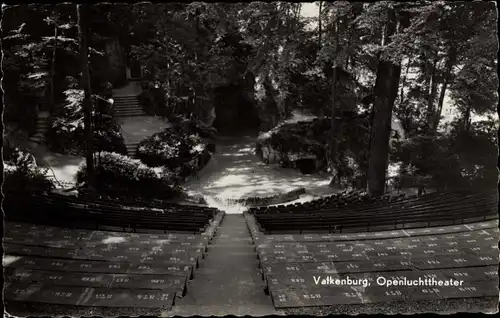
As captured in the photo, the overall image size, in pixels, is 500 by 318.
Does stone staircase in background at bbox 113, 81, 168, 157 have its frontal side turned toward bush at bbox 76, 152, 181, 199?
yes

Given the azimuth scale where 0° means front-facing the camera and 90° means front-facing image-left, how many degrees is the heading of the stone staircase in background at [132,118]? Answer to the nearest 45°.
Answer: approximately 0°
